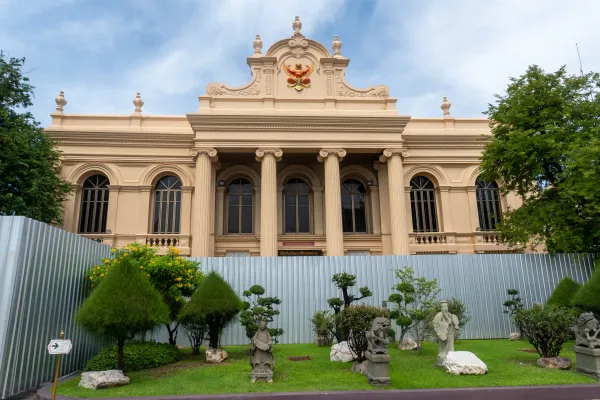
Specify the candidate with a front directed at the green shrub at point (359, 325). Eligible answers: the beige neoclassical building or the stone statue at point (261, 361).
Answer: the beige neoclassical building

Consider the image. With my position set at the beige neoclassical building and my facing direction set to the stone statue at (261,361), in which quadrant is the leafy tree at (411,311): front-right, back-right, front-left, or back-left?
front-left

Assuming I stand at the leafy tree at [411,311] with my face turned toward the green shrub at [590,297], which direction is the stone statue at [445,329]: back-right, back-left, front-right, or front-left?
front-right

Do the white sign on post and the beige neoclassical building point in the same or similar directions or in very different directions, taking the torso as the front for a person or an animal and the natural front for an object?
same or similar directions

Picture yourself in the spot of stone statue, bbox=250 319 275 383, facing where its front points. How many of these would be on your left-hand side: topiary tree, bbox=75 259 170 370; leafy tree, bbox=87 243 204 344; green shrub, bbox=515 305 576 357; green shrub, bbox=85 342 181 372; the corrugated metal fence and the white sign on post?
1

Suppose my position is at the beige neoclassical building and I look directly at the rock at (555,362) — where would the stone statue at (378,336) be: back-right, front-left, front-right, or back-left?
front-right

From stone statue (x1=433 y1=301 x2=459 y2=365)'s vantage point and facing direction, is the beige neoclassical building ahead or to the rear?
to the rear

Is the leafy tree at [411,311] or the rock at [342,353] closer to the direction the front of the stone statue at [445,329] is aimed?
the rock

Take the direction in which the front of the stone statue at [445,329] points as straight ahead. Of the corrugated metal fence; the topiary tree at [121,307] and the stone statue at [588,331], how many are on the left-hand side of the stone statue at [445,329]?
1

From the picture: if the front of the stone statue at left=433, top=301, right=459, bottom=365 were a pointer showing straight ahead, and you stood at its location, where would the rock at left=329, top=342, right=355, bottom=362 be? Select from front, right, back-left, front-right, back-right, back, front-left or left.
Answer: right

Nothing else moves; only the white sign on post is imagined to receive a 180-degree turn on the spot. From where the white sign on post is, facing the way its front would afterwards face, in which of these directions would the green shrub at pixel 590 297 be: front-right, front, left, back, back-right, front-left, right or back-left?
right

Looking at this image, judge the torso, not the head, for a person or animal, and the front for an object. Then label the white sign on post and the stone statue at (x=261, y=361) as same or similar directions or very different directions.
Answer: same or similar directions

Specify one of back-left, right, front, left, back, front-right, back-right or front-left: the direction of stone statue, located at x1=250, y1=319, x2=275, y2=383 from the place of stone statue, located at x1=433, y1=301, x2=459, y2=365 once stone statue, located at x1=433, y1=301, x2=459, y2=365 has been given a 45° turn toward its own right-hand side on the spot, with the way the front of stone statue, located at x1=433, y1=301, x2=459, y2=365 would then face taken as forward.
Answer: front

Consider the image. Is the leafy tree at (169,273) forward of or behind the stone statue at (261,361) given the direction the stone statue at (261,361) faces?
behind

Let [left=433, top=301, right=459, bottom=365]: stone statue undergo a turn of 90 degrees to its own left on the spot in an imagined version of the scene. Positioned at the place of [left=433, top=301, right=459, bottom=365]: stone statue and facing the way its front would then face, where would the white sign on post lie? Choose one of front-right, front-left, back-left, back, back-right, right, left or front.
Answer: back-right

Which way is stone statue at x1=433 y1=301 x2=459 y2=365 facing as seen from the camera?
toward the camera

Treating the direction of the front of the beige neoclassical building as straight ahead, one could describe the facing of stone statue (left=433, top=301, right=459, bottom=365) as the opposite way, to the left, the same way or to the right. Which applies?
the same way
